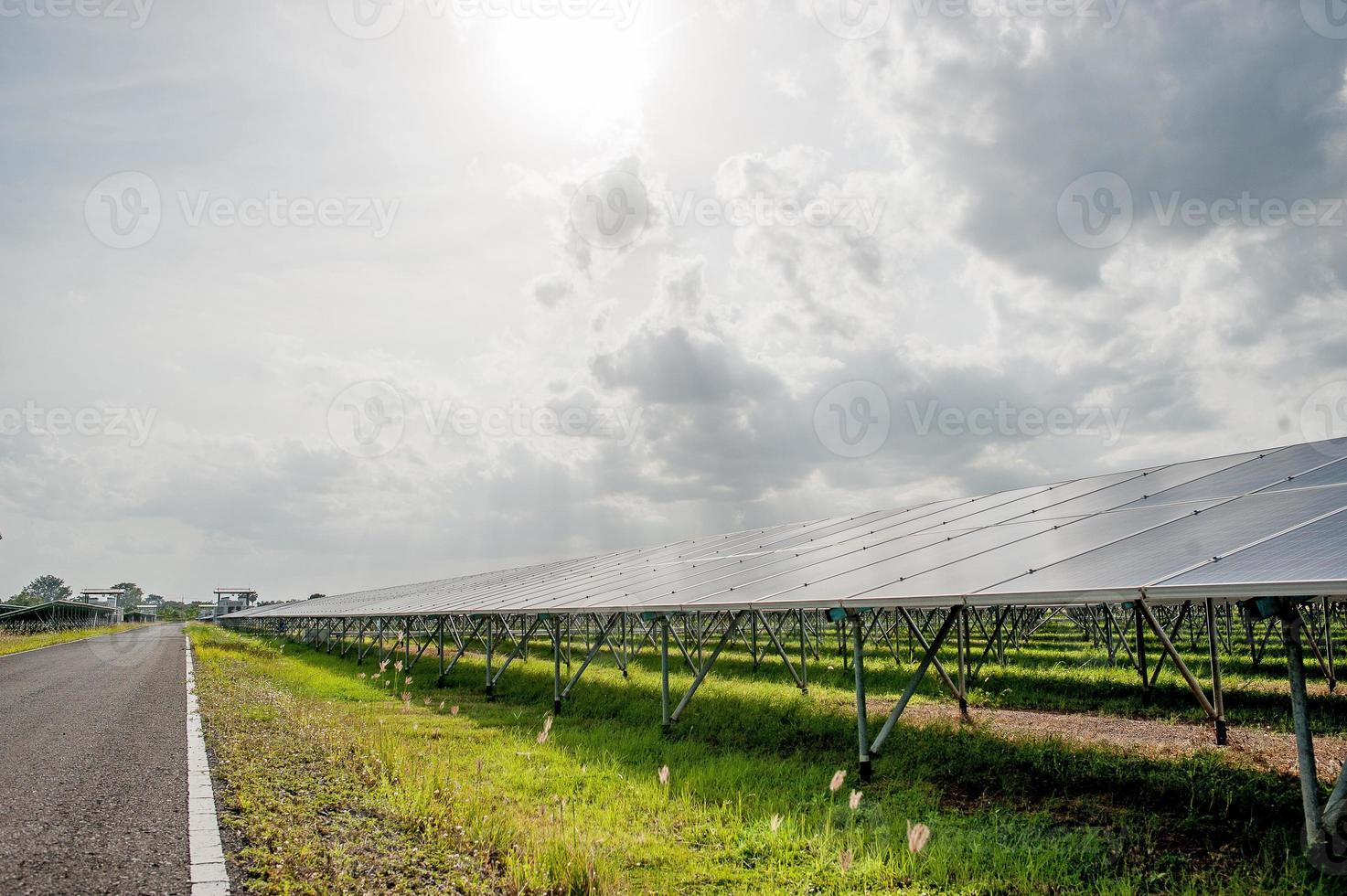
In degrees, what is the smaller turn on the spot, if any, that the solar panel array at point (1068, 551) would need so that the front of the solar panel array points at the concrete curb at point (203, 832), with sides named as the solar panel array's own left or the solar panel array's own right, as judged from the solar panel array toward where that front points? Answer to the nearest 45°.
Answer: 0° — it already faces it

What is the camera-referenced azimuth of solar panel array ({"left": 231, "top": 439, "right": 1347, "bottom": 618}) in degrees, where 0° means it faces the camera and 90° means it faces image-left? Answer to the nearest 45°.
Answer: approximately 45°
